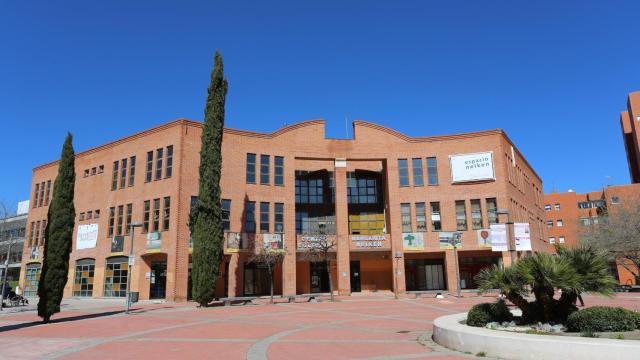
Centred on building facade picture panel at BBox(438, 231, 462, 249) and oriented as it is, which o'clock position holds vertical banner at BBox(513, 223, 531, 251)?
The vertical banner is roughly at 8 o'clock from the building facade picture panel.

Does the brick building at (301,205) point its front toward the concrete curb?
yes

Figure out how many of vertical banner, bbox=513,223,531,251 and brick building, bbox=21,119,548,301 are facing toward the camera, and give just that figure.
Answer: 2

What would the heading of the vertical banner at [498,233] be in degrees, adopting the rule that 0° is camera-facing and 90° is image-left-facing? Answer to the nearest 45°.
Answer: approximately 0°

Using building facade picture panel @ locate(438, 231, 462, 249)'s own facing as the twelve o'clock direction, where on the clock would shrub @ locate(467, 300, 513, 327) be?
The shrub is roughly at 12 o'clock from the building facade picture panel.

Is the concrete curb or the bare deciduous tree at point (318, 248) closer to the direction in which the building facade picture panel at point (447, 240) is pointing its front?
the concrete curb

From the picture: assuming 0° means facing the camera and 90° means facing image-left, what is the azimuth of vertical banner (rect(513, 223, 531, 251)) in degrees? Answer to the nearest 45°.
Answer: approximately 0°
